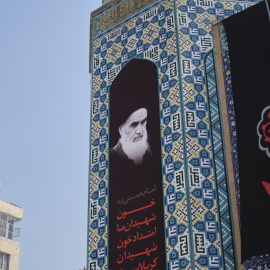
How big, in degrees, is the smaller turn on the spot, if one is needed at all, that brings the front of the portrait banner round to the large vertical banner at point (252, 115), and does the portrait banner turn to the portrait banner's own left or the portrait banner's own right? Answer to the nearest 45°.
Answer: approximately 90° to the portrait banner's own left
